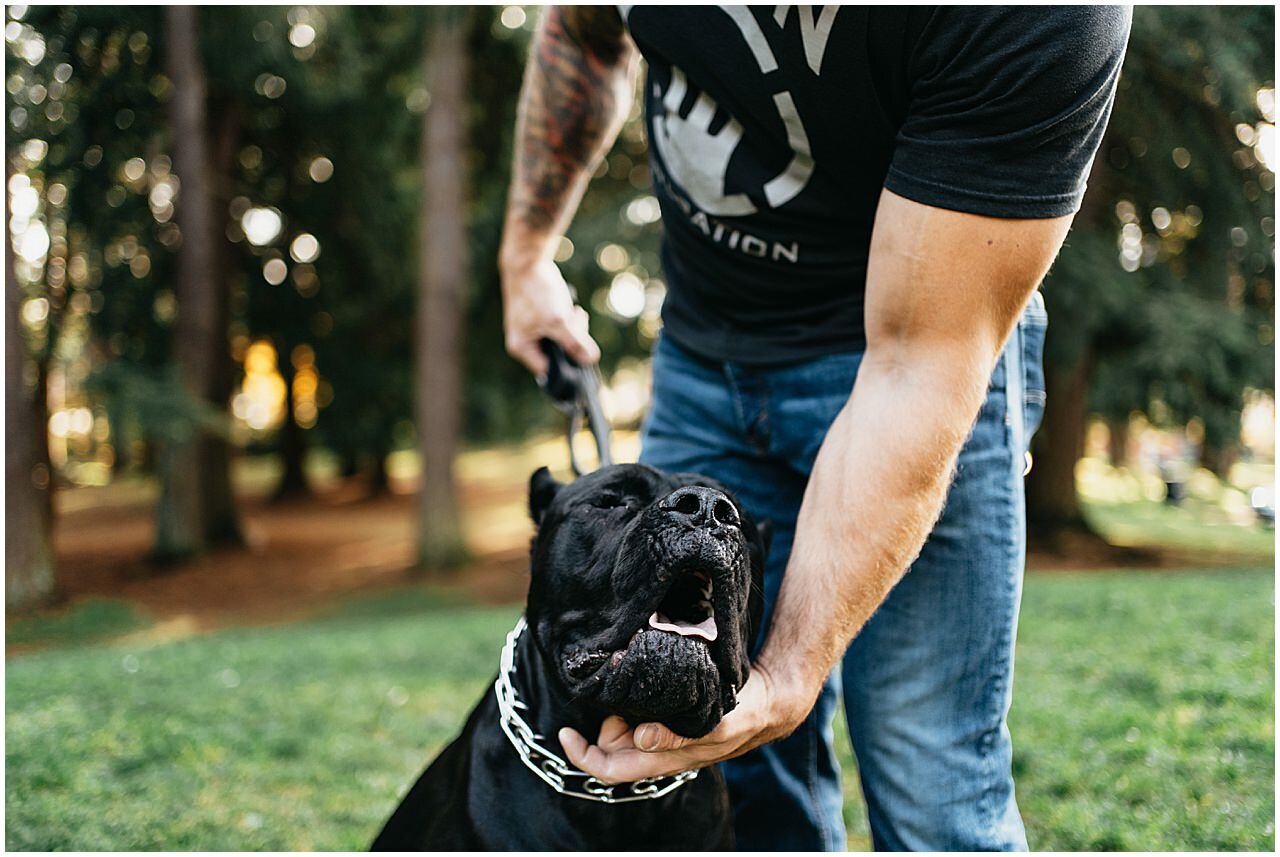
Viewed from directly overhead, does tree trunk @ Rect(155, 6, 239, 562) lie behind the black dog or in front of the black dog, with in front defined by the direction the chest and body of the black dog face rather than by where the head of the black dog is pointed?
behind

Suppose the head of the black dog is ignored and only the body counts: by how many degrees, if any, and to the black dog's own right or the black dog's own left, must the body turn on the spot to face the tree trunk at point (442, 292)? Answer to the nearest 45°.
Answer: approximately 135° to the black dog's own left

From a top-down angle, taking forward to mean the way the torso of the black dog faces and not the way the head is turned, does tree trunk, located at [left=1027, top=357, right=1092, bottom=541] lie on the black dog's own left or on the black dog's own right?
on the black dog's own left

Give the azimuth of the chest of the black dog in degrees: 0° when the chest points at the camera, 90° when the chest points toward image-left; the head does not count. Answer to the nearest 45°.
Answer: approximately 315°

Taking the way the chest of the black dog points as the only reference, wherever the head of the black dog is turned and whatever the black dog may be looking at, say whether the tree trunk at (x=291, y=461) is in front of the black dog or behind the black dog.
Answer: behind
